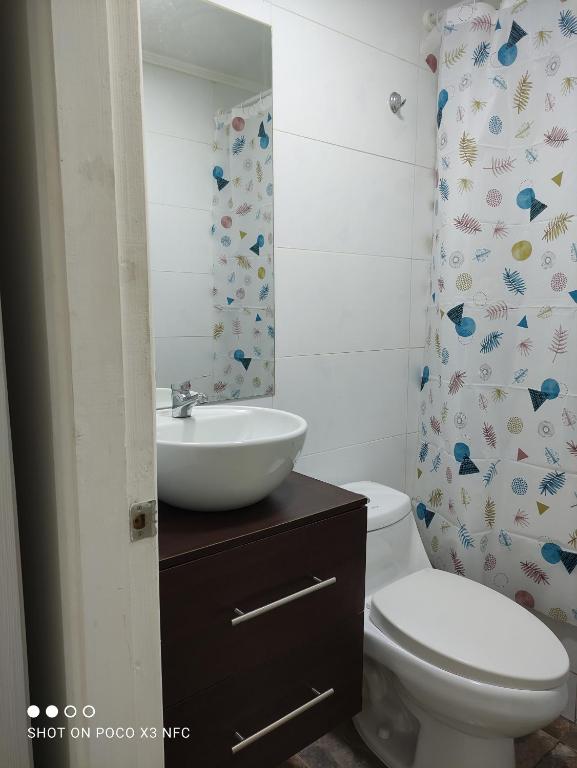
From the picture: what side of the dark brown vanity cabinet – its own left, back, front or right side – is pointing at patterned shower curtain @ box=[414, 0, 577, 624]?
left

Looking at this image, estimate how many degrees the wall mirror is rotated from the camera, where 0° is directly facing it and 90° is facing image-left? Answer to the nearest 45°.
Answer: approximately 315°

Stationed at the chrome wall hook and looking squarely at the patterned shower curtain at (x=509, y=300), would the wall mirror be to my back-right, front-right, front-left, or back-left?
back-right

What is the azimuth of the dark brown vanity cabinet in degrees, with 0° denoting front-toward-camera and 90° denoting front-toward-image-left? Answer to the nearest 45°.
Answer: approximately 315°

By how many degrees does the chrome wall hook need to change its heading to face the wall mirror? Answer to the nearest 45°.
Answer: approximately 90° to its right

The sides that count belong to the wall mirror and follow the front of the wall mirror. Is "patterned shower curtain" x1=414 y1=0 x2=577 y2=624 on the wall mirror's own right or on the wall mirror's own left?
on the wall mirror's own left

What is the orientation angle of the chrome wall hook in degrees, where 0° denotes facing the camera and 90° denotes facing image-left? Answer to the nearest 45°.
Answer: approximately 315°

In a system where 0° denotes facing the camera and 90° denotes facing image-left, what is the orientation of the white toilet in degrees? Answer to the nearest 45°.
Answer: approximately 315°
